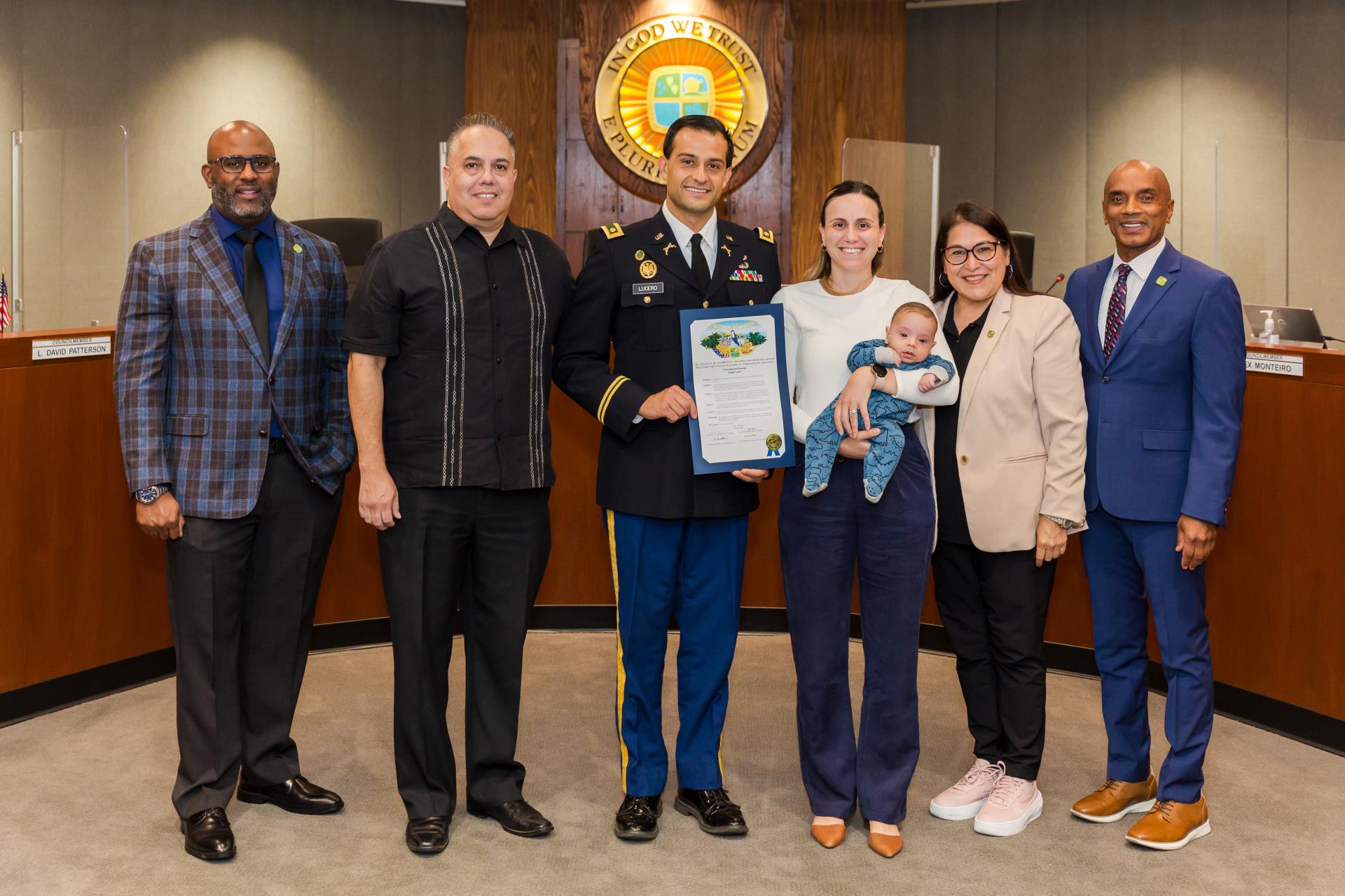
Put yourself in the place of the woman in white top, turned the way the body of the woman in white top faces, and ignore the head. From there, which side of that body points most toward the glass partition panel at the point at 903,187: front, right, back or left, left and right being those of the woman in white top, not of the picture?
back

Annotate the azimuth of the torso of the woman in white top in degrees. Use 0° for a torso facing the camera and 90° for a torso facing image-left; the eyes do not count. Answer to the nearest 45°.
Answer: approximately 0°

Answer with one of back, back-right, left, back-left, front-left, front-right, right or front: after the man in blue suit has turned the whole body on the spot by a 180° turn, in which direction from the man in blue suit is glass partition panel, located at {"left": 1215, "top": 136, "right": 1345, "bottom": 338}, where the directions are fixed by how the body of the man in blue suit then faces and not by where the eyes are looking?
front-left

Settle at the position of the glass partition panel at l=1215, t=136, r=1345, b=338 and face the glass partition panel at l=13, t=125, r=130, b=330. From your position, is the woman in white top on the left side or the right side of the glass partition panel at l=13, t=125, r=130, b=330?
left

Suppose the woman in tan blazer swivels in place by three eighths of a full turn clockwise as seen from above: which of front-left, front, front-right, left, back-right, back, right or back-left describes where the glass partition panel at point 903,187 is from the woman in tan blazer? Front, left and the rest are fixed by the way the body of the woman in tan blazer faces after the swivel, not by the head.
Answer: front

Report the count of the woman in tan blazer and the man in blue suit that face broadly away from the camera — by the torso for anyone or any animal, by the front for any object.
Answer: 0

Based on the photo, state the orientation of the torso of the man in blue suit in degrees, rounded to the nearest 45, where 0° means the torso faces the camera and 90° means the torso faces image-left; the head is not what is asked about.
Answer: approximately 45°

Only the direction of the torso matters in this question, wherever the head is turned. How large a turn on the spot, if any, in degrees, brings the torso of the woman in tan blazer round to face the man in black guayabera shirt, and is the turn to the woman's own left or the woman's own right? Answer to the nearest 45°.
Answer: approximately 45° to the woman's own right
